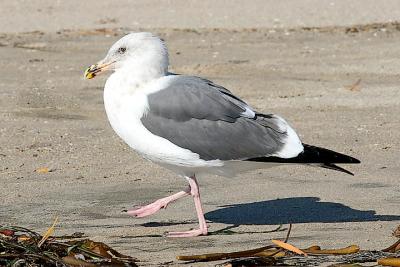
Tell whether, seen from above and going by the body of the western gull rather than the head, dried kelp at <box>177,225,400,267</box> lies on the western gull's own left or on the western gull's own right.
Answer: on the western gull's own left

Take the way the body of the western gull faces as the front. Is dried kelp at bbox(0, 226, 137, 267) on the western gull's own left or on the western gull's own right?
on the western gull's own left

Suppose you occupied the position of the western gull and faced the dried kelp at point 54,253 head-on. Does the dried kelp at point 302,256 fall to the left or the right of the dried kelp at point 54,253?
left

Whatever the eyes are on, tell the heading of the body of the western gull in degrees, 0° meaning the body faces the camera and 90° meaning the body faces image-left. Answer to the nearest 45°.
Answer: approximately 90°
